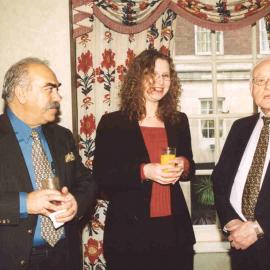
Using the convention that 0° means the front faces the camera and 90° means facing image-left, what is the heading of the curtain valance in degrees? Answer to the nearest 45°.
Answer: approximately 0°

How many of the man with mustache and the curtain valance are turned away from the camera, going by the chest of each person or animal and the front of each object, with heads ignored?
0

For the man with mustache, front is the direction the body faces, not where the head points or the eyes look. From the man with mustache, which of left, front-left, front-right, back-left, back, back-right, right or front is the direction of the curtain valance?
left

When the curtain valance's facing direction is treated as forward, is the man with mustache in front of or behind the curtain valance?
in front

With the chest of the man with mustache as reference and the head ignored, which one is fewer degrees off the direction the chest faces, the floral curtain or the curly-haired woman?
the curly-haired woman

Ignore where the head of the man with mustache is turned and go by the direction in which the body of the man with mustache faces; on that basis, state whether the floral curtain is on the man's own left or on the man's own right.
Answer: on the man's own left
